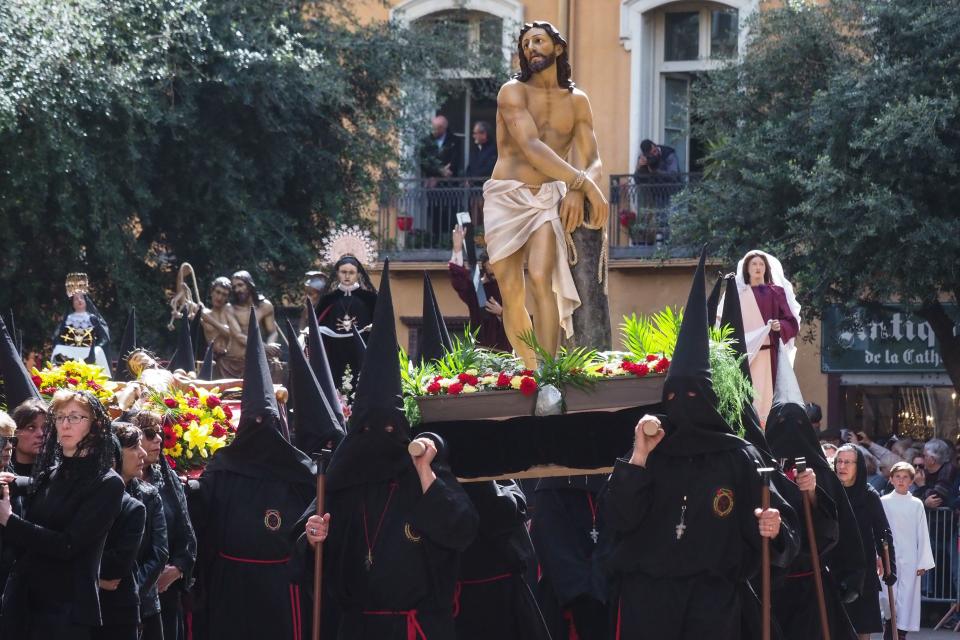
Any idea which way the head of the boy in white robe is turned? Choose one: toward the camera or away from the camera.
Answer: toward the camera

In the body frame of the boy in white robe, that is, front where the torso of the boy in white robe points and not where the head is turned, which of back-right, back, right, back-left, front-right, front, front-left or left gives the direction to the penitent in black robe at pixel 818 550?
front

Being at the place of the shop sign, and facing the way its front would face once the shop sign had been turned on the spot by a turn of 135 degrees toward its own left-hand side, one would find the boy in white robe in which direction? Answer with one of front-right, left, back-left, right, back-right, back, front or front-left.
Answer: back-right

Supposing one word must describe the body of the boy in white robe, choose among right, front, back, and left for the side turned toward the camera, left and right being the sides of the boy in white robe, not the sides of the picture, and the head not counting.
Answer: front

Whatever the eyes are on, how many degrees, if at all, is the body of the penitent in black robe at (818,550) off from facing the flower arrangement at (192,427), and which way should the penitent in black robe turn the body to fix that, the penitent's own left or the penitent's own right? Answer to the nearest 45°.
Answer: approximately 45° to the penitent's own right

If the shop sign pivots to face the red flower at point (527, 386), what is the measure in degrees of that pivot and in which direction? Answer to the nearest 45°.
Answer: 0° — it already faces it

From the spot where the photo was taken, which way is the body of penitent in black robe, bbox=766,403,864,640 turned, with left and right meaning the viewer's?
facing the viewer and to the left of the viewer

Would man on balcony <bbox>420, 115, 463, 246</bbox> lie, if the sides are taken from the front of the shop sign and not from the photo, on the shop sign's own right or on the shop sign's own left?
on the shop sign's own right

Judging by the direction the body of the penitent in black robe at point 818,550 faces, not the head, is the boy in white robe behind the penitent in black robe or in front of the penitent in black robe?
behind
